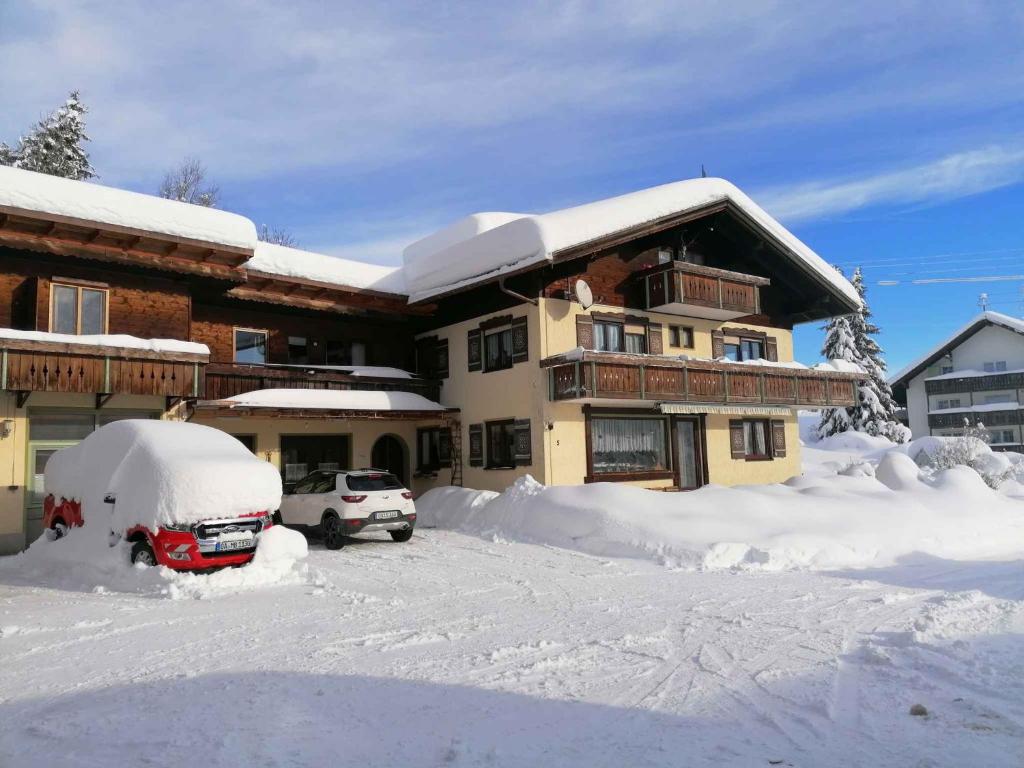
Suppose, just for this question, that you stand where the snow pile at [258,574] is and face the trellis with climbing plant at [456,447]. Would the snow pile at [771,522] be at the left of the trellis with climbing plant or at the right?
right

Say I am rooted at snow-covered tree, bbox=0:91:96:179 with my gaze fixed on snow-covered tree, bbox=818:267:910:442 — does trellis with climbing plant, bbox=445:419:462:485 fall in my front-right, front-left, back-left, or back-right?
front-right

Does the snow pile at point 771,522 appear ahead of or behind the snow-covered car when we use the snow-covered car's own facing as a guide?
ahead

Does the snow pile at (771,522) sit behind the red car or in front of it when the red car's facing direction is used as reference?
in front

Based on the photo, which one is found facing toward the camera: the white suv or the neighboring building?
the neighboring building

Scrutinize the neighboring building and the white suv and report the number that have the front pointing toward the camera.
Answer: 1

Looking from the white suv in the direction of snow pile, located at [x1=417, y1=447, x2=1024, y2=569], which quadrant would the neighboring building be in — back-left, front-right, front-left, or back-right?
front-left

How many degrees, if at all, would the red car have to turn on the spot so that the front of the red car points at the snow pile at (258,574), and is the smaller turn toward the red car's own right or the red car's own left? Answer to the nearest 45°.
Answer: approximately 45° to the red car's own left

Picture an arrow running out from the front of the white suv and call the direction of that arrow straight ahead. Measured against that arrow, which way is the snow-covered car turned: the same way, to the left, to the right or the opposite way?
the opposite way

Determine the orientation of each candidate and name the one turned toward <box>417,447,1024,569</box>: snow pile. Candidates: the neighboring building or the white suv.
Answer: the neighboring building

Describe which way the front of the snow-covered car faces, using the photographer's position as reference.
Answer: facing the viewer and to the right of the viewer

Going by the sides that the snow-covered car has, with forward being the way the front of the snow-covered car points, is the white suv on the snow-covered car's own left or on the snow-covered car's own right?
on the snow-covered car's own left

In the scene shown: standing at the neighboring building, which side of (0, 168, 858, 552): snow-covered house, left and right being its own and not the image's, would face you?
left

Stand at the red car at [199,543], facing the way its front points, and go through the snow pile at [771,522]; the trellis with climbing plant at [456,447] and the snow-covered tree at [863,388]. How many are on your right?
0

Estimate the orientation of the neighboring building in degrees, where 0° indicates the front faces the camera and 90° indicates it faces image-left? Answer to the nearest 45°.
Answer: approximately 0°

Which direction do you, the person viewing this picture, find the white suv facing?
facing away from the viewer and to the left of the viewer

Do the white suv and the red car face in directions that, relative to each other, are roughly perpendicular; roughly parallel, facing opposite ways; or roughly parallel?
roughly parallel, facing opposite ways

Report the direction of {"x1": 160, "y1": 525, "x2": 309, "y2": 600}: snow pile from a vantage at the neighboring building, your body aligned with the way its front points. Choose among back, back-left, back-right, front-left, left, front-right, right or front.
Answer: front
